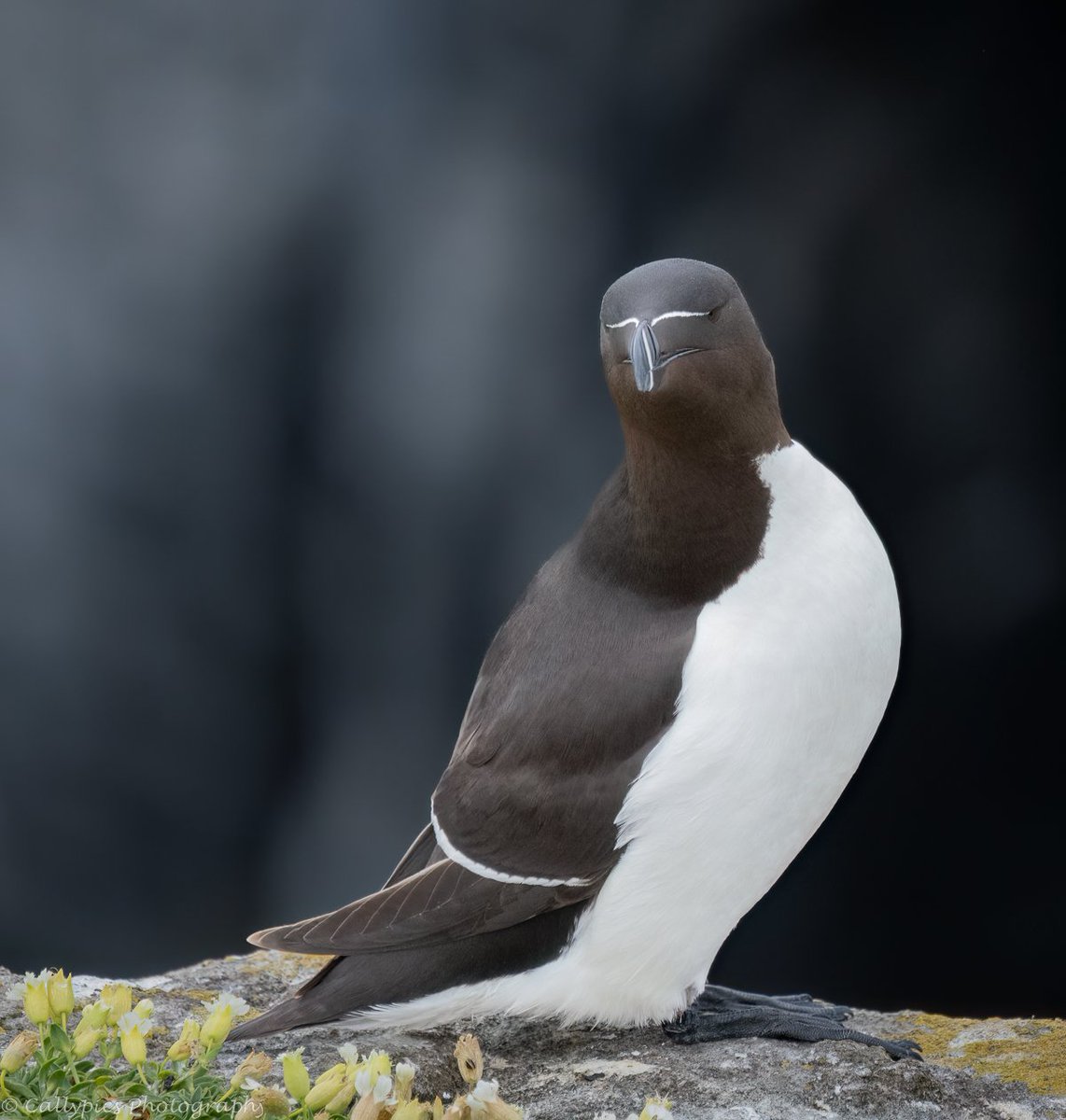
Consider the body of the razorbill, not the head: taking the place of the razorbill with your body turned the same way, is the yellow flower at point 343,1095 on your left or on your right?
on your right

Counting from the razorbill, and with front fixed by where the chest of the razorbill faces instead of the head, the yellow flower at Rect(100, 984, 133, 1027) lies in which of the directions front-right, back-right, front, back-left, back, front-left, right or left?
back-right

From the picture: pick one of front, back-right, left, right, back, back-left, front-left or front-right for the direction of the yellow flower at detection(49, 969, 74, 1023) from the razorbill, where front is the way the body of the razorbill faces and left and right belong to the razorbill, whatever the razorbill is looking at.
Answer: back-right

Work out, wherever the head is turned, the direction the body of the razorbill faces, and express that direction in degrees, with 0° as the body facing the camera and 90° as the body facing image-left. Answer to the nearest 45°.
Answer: approximately 270°

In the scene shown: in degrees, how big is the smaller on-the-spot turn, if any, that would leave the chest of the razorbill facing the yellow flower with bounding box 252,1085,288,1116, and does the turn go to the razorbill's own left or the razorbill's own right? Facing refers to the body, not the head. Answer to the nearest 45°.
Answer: approximately 135° to the razorbill's own right

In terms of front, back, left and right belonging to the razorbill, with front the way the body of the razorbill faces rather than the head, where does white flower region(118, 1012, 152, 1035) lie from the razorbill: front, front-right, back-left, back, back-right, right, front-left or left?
back-right

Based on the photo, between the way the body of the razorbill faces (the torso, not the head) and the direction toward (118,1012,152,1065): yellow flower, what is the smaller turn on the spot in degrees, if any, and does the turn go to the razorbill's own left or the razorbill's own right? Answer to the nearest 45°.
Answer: approximately 135° to the razorbill's own right

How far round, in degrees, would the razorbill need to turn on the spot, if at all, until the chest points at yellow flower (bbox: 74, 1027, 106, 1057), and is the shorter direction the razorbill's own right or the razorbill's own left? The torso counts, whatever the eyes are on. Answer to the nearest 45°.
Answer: approximately 135° to the razorbill's own right
